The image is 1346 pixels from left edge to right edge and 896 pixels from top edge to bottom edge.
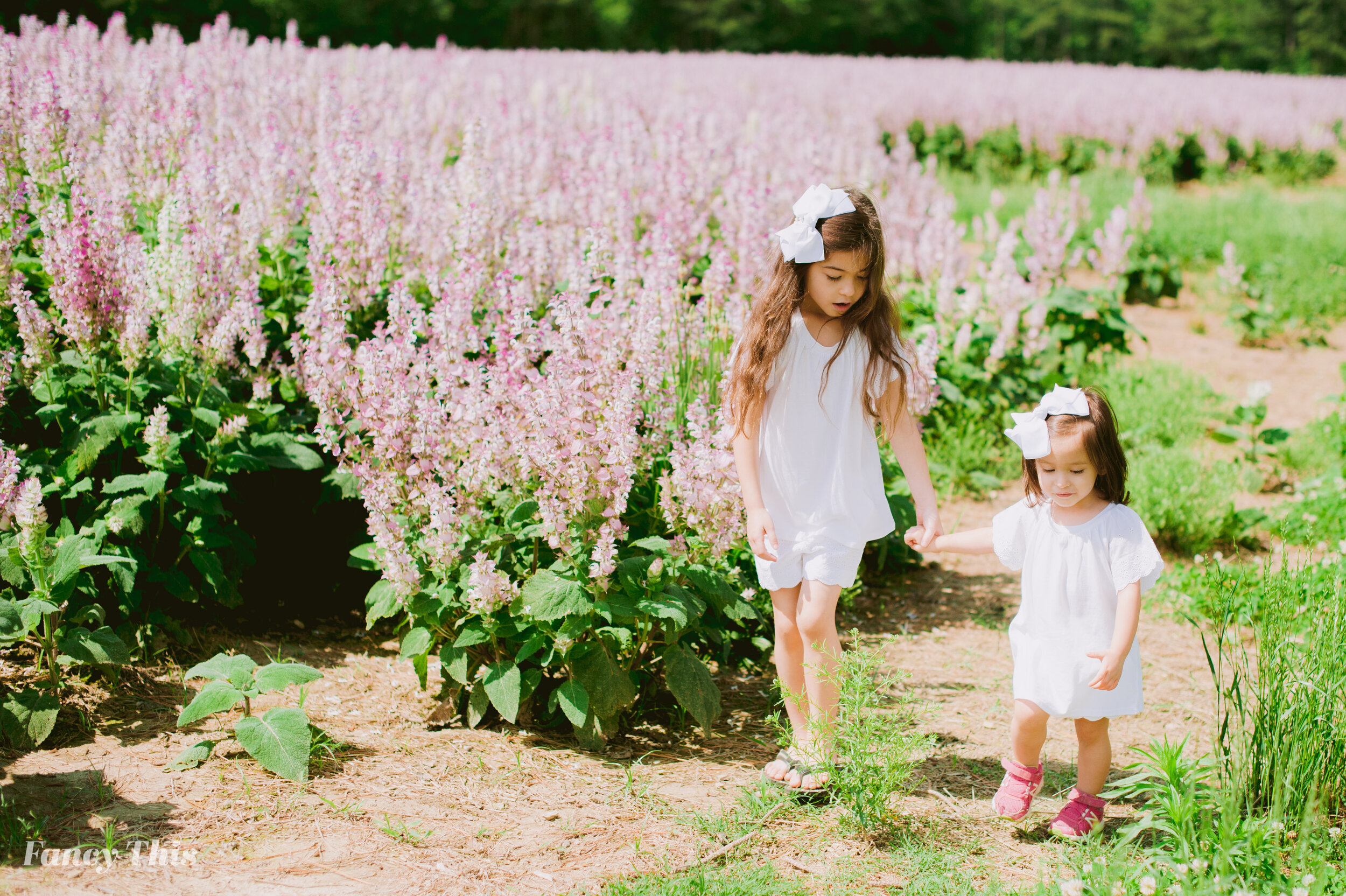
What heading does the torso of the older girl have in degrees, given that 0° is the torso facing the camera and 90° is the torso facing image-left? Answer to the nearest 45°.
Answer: approximately 0°

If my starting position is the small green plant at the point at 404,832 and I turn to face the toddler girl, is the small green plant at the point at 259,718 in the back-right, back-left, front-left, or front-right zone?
back-left

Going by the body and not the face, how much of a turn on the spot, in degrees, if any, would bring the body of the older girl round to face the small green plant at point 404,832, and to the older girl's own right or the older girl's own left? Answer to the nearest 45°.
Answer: approximately 45° to the older girl's own right

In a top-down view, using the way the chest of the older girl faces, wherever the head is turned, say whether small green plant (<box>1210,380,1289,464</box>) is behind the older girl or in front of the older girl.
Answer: behind
